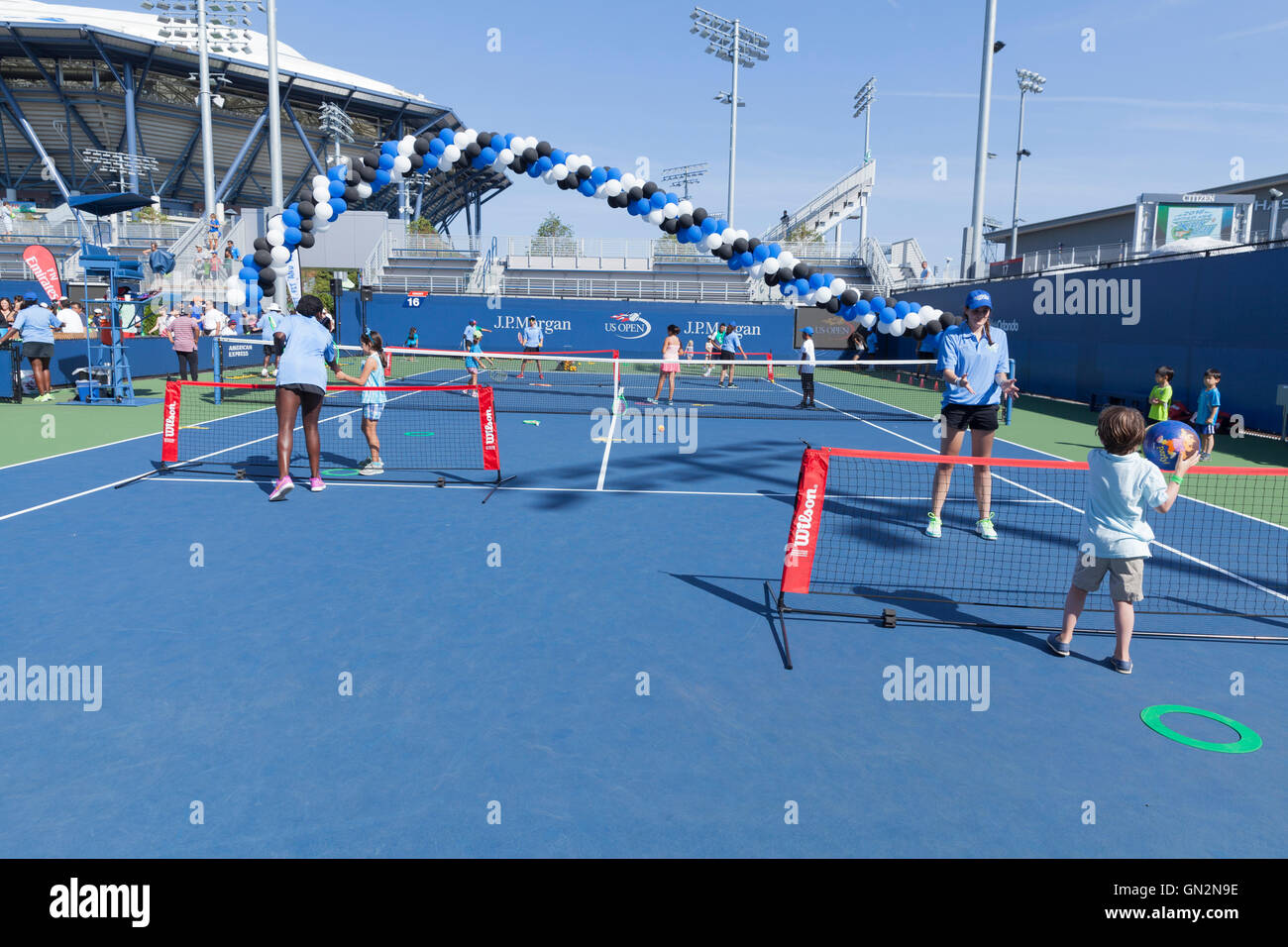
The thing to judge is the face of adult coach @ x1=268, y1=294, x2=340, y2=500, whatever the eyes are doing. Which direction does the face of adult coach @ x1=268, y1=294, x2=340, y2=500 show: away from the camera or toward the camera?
away from the camera

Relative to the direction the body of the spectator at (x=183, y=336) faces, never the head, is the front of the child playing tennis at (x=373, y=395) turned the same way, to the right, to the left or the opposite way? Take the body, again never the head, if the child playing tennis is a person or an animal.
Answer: to the left

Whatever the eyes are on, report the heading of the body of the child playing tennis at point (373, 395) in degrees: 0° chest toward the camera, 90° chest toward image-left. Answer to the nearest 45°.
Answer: approximately 90°

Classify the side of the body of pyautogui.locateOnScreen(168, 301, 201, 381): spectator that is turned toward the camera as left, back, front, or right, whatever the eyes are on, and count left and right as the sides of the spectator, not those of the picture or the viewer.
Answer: back

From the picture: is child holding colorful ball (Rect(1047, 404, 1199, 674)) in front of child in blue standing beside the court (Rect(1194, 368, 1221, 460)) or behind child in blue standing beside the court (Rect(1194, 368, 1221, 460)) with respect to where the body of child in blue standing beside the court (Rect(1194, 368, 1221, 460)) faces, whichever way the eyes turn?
in front
